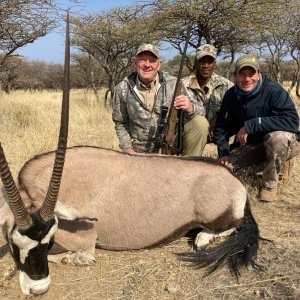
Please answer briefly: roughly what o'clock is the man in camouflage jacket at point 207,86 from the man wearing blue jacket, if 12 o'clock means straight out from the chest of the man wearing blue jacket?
The man in camouflage jacket is roughly at 3 o'clock from the man wearing blue jacket.

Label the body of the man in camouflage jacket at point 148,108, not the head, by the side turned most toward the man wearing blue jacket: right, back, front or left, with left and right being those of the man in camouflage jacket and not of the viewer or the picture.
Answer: left

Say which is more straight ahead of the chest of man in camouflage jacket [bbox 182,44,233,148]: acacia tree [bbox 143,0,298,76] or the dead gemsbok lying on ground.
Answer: the dead gemsbok lying on ground

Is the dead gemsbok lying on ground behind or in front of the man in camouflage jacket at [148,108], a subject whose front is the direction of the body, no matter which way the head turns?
in front

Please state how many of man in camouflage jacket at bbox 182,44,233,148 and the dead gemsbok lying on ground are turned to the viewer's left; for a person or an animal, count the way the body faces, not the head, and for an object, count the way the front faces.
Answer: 1

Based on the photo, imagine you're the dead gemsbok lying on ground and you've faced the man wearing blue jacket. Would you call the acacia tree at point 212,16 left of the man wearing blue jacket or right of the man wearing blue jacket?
left

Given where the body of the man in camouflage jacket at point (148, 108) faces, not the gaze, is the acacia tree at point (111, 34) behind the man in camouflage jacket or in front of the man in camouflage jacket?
behind

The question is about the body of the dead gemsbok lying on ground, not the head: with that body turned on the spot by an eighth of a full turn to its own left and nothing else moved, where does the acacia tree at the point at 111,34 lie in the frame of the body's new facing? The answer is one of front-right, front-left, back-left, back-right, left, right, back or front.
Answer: back-right

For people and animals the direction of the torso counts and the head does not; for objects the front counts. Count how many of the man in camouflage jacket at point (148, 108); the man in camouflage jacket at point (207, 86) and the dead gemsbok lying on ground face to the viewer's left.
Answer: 1

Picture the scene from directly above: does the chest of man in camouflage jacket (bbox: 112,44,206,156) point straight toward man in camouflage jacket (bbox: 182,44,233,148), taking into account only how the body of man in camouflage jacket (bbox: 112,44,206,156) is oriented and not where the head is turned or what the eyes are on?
no

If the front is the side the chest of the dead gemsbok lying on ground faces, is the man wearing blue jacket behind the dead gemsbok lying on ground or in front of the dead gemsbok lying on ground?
behind

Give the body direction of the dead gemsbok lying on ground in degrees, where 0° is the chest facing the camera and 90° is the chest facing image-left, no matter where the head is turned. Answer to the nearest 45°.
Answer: approximately 90°

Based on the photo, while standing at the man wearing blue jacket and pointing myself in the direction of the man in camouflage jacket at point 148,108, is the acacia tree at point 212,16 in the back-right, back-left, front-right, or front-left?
front-right

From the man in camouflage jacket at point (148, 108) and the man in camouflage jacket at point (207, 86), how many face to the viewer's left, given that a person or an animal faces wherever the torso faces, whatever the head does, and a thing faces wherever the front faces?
0

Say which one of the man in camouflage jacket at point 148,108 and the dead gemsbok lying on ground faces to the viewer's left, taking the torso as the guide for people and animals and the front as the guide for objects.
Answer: the dead gemsbok lying on ground

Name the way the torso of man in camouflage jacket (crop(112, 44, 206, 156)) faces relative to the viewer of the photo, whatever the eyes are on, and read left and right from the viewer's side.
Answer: facing the viewer

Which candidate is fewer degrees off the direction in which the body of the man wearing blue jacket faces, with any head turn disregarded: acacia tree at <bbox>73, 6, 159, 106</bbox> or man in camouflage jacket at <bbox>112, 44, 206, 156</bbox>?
the man in camouflage jacket

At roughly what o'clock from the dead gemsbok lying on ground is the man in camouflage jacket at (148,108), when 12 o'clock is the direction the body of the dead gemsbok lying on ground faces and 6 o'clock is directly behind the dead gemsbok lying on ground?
The man in camouflage jacket is roughly at 3 o'clock from the dead gemsbok lying on ground.

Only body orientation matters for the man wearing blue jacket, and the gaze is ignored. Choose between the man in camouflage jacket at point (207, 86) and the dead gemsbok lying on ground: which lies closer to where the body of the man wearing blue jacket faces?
the dead gemsbok lying on ground
